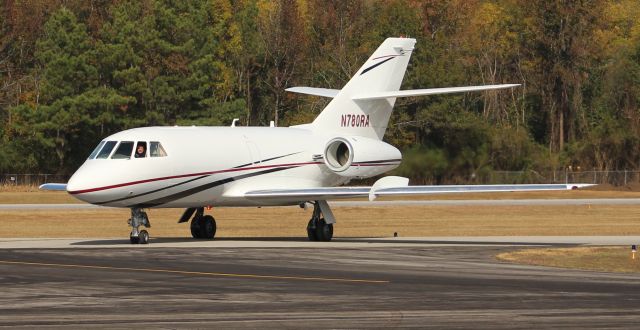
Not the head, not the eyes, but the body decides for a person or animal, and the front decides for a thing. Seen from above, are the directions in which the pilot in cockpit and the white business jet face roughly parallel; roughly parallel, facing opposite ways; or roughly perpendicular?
roughly parallel

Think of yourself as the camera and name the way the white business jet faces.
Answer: facing the viewer and to the left of the viewer
